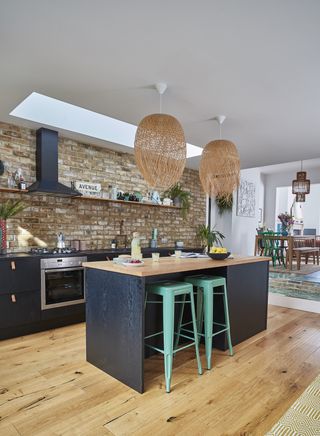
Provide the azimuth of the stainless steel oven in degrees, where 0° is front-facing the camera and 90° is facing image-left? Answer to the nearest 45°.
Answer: approximately 315°

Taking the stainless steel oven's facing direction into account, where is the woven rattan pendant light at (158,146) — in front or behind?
in front

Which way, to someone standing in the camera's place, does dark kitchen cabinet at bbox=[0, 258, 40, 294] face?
facing the viewer and to the right of the viewer

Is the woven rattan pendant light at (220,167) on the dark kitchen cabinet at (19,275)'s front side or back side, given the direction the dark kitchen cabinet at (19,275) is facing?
on the front side
